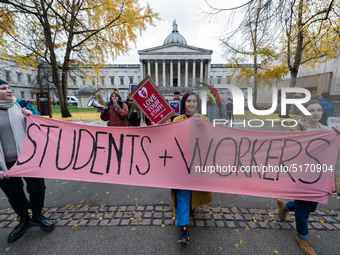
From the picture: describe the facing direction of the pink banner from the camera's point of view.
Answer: facing the viewer

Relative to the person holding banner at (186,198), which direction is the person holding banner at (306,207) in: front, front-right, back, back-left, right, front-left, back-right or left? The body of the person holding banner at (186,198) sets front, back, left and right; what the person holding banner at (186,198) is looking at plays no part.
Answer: left

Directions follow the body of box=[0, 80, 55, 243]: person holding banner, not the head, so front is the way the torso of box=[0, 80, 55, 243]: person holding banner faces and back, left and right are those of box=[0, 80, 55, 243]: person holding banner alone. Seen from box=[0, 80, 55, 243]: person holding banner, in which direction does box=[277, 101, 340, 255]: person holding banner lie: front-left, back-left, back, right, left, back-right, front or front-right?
front-left

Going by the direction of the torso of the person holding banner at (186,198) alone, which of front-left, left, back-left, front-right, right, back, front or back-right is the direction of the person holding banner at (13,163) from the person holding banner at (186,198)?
right

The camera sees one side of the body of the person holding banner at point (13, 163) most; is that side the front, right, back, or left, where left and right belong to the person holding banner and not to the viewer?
front

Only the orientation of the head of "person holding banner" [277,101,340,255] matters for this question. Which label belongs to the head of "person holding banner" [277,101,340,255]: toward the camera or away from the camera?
toward the camera

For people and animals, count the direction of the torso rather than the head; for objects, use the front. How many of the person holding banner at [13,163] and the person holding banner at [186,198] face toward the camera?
2

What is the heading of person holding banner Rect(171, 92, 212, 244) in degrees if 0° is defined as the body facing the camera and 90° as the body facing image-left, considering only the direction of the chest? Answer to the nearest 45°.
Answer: approximately 0°
